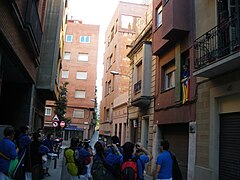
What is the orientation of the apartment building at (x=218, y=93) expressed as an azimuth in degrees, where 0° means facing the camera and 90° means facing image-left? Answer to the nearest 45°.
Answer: approximately 45°

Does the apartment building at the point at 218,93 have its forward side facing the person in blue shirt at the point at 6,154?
yes

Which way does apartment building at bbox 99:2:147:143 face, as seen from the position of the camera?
facing the viewer and to the left of the viewer

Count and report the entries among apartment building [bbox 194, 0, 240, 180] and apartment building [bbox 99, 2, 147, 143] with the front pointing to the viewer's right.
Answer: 0

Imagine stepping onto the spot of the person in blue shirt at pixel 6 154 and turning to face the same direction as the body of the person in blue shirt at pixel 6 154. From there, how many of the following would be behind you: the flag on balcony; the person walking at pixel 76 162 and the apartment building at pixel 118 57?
0

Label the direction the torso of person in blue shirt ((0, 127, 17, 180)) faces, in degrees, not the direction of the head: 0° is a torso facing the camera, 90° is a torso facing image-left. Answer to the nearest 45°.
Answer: approximately 225°

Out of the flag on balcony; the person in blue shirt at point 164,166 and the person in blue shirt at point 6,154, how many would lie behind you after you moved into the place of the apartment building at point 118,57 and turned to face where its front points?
0

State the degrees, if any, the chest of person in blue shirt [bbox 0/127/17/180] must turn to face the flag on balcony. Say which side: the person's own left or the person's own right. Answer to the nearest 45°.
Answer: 0° — they already face it

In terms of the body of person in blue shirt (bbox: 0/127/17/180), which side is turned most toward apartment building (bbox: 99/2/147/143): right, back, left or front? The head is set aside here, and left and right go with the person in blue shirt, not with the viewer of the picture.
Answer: front

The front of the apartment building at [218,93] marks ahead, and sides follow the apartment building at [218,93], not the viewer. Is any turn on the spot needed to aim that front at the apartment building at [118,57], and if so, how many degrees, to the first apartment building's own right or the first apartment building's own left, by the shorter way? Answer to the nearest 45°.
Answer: approximately 90° to the first apartment building's own right

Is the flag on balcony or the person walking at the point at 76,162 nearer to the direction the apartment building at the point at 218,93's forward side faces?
the person walking

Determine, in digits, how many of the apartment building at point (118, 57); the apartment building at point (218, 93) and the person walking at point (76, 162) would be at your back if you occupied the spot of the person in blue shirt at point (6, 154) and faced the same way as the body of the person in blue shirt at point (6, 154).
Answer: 0
